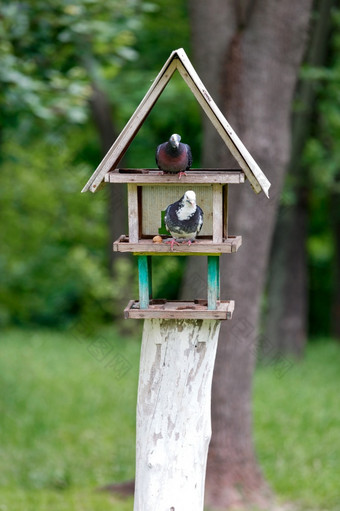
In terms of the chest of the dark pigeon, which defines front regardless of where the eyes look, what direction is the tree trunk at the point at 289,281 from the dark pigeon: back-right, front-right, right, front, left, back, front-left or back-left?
back

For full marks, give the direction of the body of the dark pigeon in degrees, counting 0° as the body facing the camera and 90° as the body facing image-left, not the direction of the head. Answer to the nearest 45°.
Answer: approximately 0°

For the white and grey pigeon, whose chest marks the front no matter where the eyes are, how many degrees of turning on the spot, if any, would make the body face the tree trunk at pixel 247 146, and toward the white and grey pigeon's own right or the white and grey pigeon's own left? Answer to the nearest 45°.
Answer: approximately 180°

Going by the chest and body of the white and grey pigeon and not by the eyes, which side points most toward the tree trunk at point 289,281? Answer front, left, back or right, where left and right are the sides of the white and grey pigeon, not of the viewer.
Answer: back

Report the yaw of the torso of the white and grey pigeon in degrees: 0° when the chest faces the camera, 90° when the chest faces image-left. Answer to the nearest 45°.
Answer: approximately 0°

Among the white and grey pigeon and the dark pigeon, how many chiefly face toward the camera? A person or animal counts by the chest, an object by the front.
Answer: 2

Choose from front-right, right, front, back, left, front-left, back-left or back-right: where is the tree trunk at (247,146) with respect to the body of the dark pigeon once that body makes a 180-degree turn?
front
